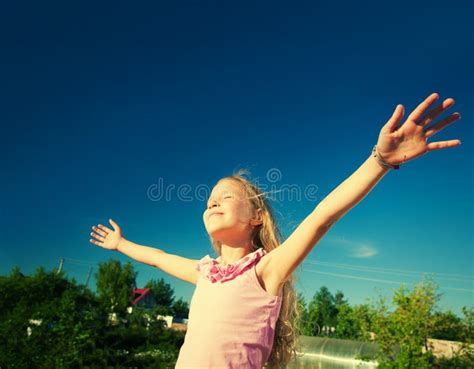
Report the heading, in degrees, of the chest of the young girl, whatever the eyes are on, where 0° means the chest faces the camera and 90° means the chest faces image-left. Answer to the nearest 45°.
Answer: approximately 45°

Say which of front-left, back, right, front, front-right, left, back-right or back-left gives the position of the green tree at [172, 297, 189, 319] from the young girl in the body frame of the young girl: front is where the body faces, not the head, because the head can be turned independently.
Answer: back-right

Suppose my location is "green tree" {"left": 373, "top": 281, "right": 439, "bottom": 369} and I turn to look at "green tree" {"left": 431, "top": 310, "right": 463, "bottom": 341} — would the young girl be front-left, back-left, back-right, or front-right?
back-right

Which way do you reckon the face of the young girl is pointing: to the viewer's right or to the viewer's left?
to the viewer's left

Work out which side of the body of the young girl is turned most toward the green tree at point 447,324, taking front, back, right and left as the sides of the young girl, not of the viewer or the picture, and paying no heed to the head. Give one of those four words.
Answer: back

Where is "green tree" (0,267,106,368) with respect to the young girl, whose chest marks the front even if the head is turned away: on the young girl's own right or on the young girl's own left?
on the young girl's own right

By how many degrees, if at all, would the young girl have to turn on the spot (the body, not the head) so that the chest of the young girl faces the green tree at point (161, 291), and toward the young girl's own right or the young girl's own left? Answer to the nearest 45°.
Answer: approximately 135° to the young girl's own right

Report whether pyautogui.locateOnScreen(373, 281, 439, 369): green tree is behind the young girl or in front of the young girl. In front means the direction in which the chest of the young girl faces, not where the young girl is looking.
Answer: behind
